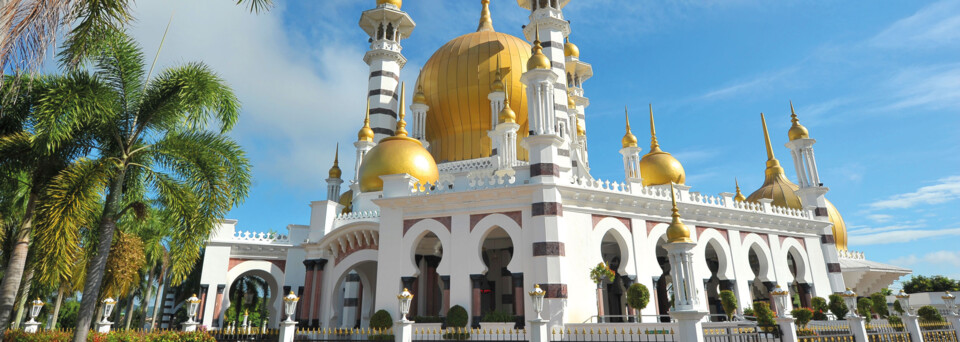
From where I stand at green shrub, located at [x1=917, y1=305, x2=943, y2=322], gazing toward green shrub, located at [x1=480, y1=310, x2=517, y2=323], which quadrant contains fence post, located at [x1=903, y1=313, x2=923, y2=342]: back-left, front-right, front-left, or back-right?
front-left
